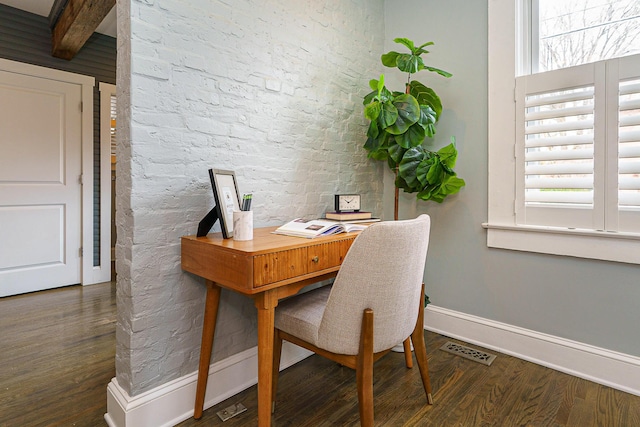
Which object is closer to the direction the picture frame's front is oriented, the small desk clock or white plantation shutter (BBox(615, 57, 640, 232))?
the white plantation shutter

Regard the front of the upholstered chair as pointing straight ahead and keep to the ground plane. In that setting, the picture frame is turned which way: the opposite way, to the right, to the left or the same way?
the opposite way

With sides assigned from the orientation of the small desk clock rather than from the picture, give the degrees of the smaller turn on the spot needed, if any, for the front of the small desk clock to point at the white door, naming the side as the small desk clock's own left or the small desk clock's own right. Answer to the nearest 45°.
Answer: approximately 135° to the small desk clock's own right

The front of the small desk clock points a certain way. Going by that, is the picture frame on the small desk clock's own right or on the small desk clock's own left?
on the small desk clock's own right

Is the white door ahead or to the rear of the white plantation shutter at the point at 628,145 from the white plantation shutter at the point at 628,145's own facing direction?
ahead

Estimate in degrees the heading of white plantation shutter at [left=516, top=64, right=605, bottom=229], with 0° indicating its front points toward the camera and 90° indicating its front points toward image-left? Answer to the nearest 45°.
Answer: approximately 45°

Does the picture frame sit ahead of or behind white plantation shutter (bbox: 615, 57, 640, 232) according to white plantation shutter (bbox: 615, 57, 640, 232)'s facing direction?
ahead

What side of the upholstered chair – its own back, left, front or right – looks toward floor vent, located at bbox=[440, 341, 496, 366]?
right

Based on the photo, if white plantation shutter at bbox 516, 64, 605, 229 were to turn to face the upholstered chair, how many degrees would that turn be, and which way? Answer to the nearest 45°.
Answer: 0° — it already faces it

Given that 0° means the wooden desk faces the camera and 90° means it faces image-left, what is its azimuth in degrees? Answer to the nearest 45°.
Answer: approximately 315°
